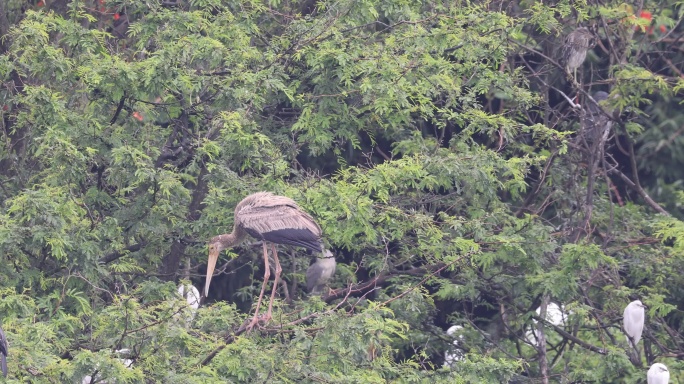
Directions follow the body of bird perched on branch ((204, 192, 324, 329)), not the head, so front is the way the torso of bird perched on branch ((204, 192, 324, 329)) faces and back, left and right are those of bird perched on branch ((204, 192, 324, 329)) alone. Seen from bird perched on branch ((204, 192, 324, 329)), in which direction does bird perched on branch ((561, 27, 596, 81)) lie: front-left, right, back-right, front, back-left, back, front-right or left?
back-right

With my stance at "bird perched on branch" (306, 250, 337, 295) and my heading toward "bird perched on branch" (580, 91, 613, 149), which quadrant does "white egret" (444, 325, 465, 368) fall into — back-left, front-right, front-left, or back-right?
front-right

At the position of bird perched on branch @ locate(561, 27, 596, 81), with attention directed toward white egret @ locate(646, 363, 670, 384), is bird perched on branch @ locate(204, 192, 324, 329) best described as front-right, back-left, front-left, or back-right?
front-right

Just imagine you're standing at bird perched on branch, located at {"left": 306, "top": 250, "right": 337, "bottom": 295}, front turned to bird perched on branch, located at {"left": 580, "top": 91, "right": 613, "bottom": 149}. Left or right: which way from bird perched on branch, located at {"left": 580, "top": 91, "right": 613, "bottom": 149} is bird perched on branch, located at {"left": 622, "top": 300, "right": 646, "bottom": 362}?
right

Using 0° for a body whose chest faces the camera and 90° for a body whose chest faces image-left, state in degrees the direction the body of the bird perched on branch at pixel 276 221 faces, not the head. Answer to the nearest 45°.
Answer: approximately 90°

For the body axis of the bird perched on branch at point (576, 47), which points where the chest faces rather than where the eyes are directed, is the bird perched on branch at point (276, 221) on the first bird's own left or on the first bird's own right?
on the first bird's own right

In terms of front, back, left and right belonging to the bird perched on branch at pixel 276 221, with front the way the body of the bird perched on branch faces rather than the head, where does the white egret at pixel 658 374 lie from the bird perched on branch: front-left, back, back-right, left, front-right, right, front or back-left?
back
